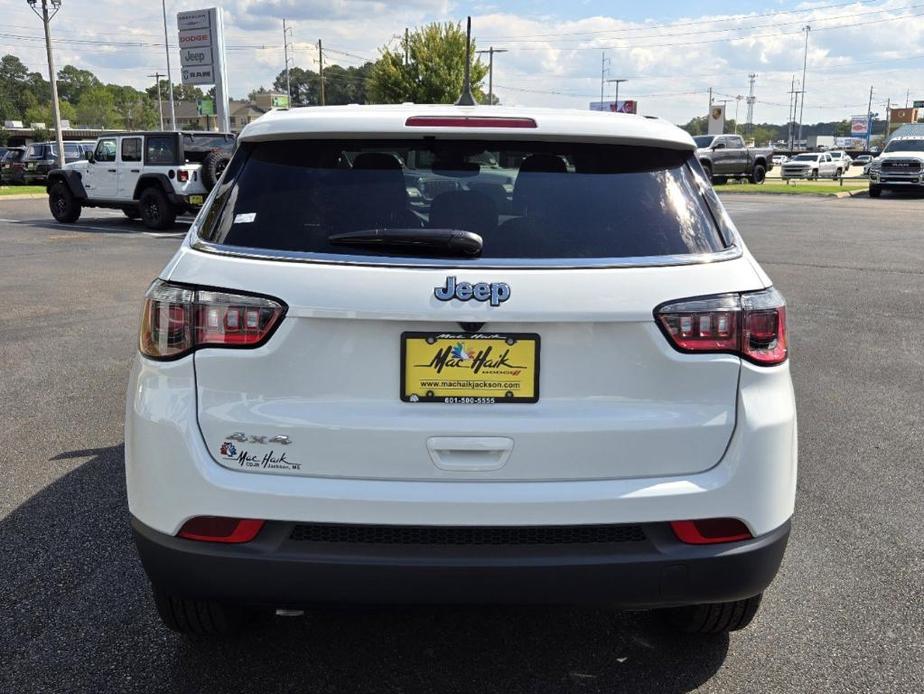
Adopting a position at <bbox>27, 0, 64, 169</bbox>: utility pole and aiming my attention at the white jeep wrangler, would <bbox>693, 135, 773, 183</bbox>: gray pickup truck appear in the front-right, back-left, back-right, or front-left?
front-left

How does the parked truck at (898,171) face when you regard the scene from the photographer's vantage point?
facing the viewer

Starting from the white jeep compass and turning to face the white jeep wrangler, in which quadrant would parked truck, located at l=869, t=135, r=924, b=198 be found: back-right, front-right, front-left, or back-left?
front-right

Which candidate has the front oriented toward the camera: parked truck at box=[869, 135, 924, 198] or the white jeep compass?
the parked truck

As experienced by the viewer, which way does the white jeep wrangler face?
facing away from the viewer and to the left of the viewer

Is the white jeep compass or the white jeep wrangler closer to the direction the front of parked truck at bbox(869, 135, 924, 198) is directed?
the white jeep compass

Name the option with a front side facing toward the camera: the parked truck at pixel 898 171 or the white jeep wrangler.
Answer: the parked truck

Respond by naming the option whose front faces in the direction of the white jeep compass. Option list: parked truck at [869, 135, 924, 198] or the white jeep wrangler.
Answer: the parked truck

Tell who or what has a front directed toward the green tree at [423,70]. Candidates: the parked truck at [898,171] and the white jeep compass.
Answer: the white jeep compass

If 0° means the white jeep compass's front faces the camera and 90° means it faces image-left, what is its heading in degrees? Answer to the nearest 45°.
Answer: approximately 180°

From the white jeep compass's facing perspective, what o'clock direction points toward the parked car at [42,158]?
The parked car is roughly at 11 o'clock from the white jeep compass.

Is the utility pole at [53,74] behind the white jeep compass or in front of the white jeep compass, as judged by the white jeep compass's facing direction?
in front

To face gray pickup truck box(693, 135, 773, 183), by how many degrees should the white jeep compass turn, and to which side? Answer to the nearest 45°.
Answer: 0° — it already faces it

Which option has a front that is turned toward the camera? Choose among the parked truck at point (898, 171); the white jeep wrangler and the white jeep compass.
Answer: the parked truck

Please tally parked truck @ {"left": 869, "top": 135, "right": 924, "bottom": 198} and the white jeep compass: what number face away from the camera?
1
